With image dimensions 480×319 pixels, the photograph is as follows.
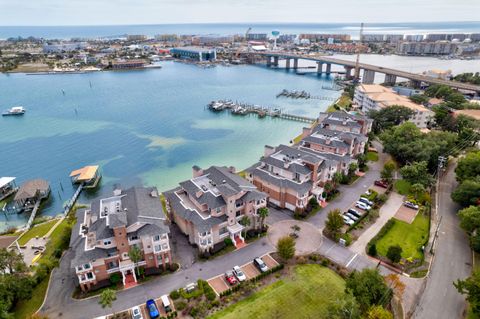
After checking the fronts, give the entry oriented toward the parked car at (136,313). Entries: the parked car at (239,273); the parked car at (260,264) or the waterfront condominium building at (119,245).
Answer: the waterfront condominium building

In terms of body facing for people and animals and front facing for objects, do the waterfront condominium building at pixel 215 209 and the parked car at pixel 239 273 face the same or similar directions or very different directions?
same or similar directions

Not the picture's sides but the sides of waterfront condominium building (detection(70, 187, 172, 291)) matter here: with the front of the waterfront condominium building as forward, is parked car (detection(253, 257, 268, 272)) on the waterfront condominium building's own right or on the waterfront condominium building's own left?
on the waterfront condominium building's own left

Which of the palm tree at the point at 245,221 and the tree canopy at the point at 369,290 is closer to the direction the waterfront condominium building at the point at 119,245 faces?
the tree canopy

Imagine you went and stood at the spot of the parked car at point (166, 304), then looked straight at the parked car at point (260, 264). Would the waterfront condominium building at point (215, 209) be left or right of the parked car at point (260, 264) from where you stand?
left

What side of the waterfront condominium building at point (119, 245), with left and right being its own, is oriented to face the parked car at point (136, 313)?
front

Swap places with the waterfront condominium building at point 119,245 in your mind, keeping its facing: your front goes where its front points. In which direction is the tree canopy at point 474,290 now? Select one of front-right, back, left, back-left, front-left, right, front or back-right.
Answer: front-left

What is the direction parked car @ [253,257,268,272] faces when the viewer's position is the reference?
facing the viewer and to the right of the viewer

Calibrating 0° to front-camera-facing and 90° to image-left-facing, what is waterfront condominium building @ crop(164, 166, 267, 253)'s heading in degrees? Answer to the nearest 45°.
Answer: approximately 315°

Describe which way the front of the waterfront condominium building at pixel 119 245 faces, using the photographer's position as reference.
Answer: facing the viewer

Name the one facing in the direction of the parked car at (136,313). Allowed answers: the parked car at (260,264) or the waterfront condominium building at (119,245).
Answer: the waterfront condominium building

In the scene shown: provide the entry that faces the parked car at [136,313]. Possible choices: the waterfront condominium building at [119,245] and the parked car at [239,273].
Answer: the waterfront condominium building

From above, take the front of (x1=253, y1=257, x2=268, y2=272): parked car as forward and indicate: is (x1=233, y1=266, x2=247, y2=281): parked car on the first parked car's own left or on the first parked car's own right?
on the first parked car's own right
